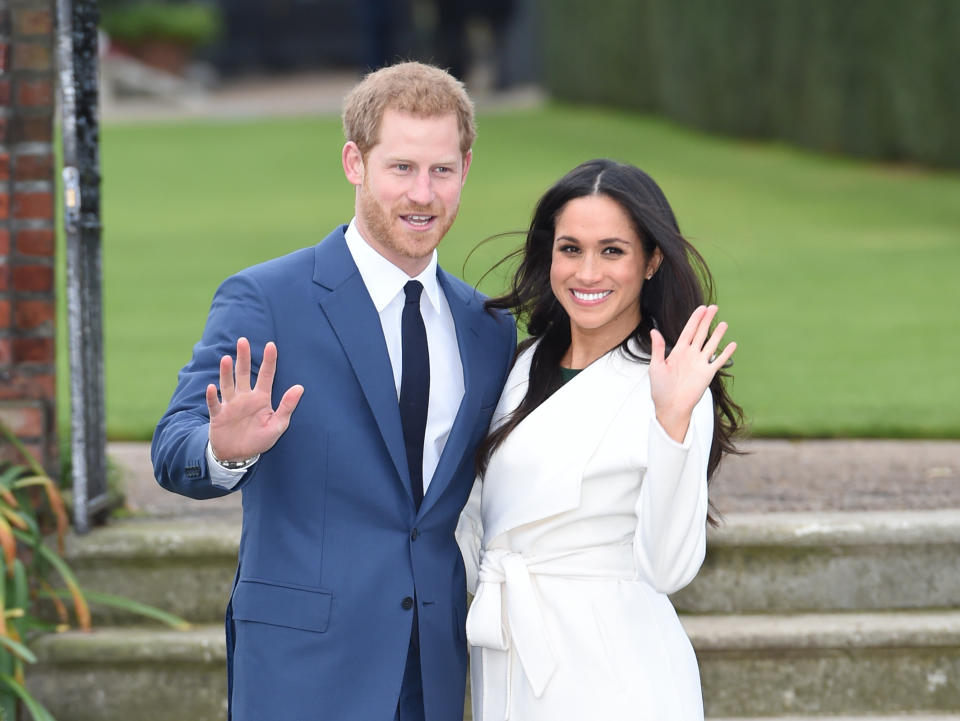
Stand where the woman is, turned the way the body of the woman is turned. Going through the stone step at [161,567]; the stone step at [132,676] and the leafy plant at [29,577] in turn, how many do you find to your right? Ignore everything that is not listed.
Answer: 3

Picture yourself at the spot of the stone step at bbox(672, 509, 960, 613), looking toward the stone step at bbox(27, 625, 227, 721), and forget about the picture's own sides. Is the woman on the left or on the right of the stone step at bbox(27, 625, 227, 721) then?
left

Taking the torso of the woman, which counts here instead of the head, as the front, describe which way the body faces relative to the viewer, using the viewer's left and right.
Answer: facing the viewer and to the left of the viewer

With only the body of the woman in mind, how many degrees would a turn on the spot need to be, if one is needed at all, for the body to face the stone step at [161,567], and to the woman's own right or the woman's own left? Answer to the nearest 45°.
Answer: approximately 90° to the woman's own right

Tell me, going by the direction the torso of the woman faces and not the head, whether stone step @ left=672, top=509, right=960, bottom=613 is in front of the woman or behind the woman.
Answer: behind

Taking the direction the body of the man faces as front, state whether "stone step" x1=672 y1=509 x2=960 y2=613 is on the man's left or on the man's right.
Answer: on the man's left

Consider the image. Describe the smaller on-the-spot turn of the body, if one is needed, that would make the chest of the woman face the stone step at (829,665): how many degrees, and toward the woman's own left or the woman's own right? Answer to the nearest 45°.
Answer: approximately 180°

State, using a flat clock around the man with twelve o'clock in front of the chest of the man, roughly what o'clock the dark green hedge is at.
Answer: The dark green hedge is roughly at 8 o'clock from the man.

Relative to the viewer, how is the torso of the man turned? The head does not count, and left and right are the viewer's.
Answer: facing the viewer and to the right of the viewer

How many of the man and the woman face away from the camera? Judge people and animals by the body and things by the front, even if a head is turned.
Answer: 0

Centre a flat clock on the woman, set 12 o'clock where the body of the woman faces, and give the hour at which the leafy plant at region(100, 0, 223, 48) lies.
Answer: The leafy plant is roughly at 4 o'clock from the woman.
